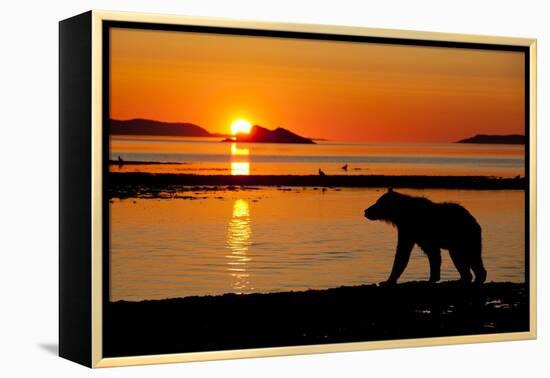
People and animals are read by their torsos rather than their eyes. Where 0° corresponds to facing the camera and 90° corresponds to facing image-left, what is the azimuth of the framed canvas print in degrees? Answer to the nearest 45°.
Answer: approximately 315°
